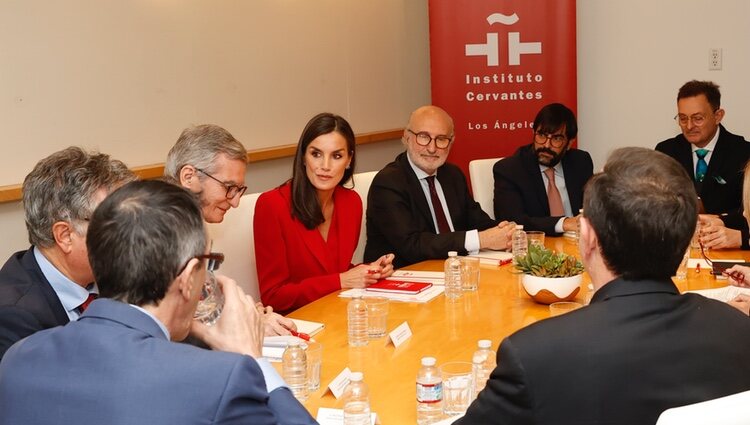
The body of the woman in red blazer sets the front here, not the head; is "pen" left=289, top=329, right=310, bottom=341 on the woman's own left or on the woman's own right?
on the woman's own right

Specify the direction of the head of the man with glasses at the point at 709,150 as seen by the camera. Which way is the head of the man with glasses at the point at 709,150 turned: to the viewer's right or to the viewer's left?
to the viewer's left

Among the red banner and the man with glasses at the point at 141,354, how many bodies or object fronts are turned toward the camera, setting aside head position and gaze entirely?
1

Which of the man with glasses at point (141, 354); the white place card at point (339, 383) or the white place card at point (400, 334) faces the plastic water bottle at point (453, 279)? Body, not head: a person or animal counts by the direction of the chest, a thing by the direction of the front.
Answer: the man with glasses

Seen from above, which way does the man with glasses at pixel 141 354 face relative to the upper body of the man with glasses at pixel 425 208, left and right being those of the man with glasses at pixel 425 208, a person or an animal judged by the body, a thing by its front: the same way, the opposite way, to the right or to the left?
to the left

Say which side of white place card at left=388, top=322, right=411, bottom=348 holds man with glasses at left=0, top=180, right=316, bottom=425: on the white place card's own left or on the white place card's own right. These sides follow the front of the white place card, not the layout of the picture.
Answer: on the white place card's own right

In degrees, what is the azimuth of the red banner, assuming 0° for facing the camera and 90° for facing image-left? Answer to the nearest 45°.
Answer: approximately 0°

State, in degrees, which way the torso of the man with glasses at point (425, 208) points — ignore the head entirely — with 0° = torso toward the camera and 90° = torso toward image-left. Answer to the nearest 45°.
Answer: approximately 315°

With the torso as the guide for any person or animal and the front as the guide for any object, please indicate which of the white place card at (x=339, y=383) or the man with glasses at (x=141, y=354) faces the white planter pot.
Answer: the man with glasses

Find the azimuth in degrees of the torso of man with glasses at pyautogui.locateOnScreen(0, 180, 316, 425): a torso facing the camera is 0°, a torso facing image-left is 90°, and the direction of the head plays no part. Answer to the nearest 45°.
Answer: approximately 225°
